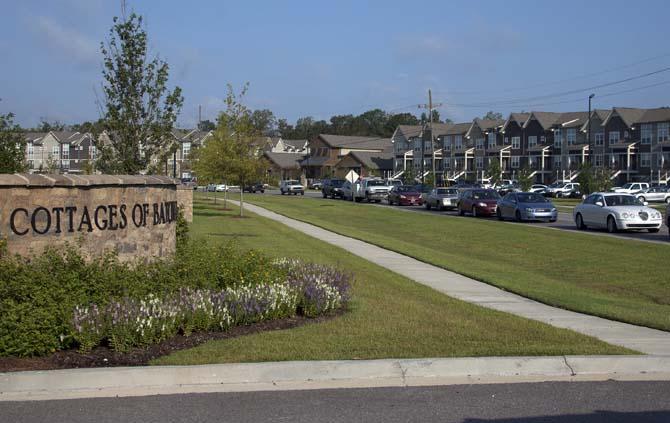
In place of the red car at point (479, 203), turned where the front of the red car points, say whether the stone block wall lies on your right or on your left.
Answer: on your right

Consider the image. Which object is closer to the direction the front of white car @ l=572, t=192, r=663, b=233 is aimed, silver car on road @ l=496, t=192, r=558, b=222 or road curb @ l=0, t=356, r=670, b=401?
the road curb

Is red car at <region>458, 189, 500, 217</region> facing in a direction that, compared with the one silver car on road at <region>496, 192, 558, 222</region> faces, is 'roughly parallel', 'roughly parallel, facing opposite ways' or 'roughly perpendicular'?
roughly parallel

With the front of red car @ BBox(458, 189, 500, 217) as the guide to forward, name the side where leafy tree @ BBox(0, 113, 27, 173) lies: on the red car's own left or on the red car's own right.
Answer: on the red car's own right

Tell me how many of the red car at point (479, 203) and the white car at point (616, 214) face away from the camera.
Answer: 0

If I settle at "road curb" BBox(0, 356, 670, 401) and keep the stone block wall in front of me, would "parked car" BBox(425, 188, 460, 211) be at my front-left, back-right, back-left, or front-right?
front-right

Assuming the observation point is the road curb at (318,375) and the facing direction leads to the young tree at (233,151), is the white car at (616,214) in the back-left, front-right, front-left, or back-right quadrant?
front-right

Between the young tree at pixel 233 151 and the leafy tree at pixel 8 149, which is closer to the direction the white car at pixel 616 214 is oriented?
the leafy tree

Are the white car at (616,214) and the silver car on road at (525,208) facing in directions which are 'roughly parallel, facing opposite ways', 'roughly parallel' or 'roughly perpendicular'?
roughly parallel

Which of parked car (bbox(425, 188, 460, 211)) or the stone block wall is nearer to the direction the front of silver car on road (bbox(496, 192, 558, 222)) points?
the stone block wall
